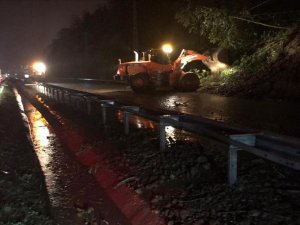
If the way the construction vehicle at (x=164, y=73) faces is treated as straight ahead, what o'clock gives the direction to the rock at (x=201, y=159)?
The rock is roughly at 3 o'clock from the construction vehicle.

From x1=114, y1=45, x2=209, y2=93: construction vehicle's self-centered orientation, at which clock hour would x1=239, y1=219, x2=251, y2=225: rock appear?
The rock is roughly at 3 o'clock from the construction vehicle.

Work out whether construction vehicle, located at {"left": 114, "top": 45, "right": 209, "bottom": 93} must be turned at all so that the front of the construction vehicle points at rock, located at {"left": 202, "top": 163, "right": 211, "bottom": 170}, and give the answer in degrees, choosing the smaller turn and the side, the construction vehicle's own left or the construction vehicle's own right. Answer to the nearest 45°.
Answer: approximately 90° to the construction vehicle's own right

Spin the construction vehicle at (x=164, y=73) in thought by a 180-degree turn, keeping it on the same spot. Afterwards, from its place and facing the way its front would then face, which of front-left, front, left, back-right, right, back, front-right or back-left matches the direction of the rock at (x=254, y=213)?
left

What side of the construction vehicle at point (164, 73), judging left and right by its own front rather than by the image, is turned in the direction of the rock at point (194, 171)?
right

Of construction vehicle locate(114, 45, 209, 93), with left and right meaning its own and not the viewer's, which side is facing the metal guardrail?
right

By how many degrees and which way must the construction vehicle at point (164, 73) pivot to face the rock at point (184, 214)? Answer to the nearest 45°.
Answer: approximately 90° to its right

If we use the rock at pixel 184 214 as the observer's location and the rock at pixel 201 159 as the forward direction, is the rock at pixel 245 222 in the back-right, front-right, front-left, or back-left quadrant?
back-right

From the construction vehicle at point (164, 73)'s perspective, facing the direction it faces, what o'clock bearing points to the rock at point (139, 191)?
The rock is roughly at 3 o'clock from the construction vehicle.

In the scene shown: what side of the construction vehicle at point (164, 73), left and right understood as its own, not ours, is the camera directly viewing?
right
